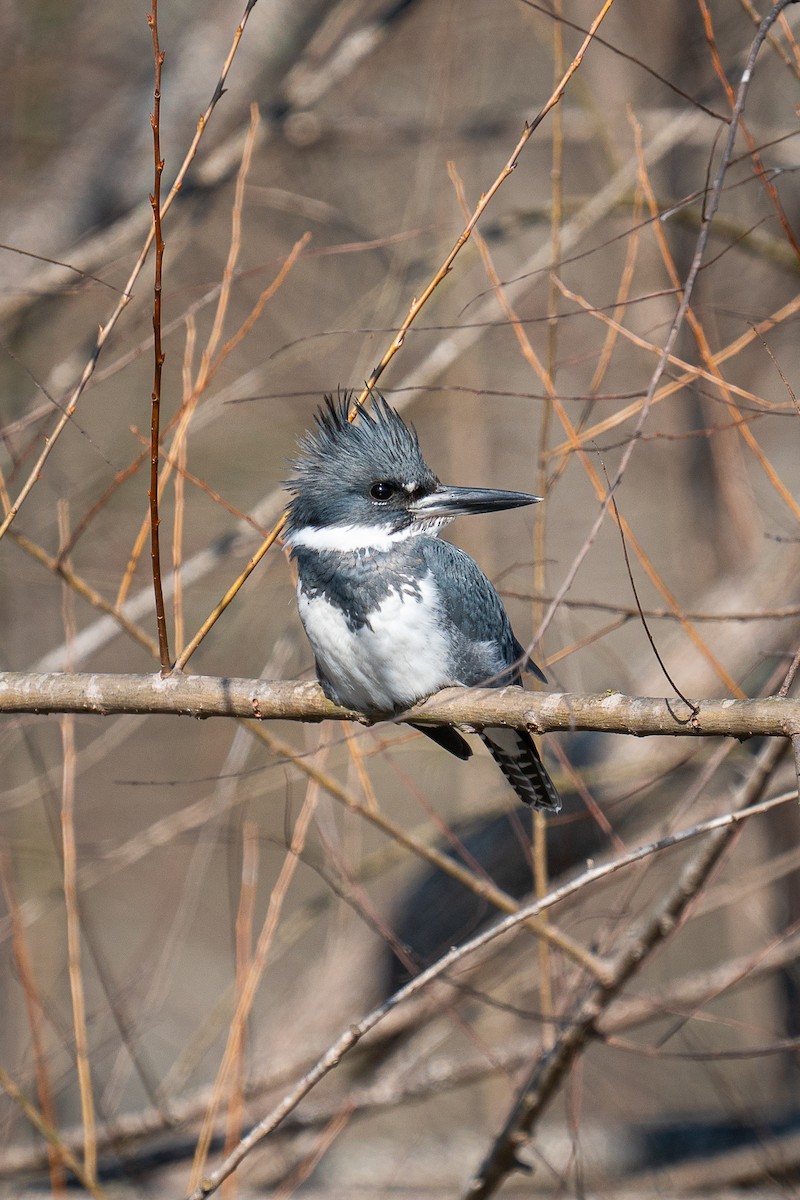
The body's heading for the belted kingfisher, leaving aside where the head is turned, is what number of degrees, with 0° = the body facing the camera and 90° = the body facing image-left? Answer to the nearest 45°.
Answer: approximately 45°

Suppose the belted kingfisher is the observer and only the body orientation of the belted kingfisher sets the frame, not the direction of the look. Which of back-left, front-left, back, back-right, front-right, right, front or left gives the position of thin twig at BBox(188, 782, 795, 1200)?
front-left
